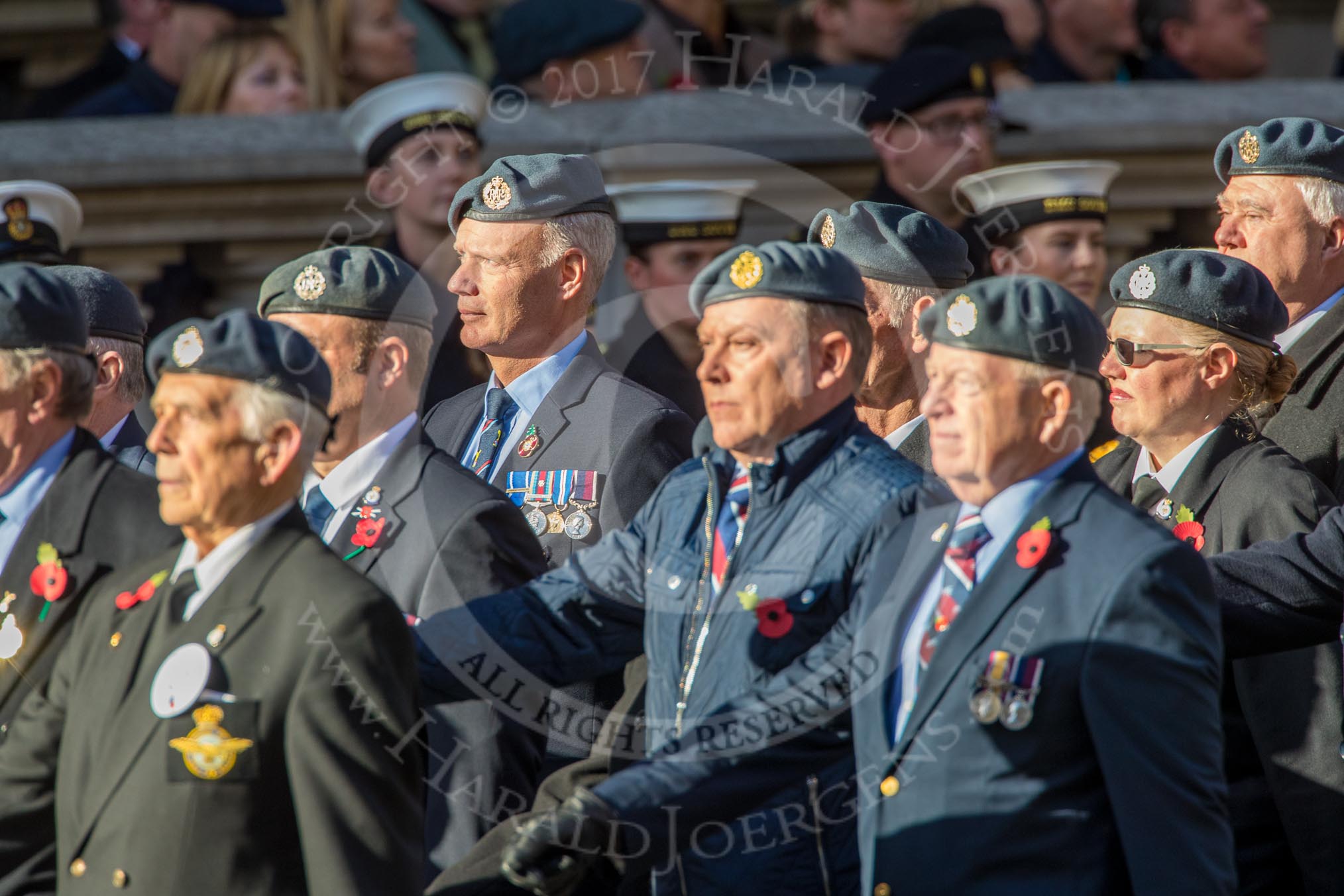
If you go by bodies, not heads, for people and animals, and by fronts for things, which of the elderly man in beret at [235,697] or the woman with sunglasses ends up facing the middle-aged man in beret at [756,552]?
the woman with sunglasses

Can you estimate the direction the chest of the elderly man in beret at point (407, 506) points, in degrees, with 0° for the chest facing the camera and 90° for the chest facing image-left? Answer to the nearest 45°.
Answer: approximately 45°

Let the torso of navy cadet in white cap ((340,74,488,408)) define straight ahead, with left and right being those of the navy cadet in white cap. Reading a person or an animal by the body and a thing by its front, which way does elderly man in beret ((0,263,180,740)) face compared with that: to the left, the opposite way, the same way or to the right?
to the right

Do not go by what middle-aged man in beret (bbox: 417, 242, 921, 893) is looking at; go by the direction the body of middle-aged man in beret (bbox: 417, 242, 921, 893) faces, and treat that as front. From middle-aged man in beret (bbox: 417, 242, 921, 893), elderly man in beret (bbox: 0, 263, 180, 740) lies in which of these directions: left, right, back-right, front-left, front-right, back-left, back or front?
front-right

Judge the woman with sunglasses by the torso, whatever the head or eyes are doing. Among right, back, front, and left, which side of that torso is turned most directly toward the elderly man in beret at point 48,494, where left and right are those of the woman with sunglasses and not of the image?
front

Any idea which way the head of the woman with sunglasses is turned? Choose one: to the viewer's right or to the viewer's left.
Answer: to the viewer's left

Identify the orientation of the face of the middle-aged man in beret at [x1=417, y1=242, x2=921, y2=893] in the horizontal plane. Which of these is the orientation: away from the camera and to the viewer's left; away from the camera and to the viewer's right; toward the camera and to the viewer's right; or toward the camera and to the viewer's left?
toward the camera and to the viewer's left

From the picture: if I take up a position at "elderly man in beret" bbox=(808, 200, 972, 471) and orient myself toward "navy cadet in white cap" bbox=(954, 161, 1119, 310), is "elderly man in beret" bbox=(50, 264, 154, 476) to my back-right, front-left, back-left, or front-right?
back-left

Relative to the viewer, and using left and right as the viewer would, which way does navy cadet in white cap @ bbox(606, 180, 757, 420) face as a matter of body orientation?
facing the viewer and to the right of the viewer

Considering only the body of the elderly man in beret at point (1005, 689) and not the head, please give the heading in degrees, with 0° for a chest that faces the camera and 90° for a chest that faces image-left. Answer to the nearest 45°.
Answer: approximately 45°

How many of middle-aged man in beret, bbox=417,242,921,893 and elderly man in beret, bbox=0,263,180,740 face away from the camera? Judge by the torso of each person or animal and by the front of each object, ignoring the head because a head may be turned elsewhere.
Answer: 0

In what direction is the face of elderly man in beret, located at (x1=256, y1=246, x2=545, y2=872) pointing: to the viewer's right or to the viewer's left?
to the viewer's left

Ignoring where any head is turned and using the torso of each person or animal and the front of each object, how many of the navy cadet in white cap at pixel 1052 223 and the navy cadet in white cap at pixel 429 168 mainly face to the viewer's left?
0

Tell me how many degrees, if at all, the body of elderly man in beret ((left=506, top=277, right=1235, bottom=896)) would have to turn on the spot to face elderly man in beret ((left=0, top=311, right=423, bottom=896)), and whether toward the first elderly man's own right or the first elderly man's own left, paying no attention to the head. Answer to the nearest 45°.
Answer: approximately 45° to the first elderly man's own right
